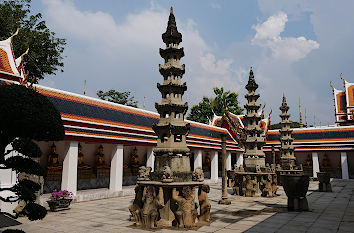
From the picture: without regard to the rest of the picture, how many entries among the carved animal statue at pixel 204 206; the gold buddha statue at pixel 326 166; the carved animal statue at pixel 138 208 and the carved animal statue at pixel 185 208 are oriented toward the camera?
2

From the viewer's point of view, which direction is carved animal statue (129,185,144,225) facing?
to the viewer's left

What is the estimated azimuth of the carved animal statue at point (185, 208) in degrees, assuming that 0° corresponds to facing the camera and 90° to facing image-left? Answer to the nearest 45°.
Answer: approximately 0°

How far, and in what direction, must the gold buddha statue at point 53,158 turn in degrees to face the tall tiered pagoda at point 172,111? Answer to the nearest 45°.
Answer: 0° — it already faces it

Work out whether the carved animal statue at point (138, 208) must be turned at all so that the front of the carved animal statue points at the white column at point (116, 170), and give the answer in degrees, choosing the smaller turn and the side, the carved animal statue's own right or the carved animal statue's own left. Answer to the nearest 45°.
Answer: approximately 90° to the carved animal statue's own right

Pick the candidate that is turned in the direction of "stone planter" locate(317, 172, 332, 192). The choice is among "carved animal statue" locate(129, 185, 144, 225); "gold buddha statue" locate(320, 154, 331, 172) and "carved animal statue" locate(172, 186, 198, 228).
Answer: the gold buddha statue

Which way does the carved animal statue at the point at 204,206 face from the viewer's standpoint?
to the viewer's right

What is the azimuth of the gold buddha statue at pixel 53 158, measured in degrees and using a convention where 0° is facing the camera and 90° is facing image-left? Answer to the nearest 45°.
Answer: approximately 315°
